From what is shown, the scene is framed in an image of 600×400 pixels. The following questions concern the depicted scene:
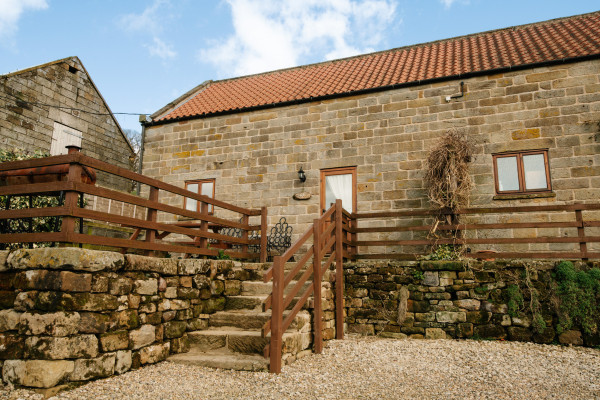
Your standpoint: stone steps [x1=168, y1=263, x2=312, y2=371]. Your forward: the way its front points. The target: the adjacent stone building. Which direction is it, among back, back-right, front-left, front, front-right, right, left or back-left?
right

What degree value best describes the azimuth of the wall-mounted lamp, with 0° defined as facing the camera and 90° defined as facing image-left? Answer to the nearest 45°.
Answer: approximately 45°

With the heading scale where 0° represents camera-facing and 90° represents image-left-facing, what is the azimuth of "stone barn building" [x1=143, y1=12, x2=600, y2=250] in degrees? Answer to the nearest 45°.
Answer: approximately 45°

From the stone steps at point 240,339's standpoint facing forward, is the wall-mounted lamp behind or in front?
behind

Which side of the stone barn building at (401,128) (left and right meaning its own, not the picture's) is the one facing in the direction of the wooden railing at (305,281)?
front

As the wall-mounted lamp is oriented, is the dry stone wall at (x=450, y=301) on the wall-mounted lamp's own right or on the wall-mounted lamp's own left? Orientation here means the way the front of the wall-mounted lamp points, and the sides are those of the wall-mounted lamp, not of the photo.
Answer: on the wall-mounted lamp's own left

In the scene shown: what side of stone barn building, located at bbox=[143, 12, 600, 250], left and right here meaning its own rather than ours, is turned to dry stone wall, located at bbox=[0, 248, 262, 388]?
front

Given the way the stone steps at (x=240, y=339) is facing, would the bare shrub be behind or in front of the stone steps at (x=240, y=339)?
behind

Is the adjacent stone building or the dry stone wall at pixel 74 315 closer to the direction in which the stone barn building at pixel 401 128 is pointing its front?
the dry stone wall

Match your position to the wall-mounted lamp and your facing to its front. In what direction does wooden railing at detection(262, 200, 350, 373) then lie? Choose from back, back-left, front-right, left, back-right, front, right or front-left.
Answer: front-left

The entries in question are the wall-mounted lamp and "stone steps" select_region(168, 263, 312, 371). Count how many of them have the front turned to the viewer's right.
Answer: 0

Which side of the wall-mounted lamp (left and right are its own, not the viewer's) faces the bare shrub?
left

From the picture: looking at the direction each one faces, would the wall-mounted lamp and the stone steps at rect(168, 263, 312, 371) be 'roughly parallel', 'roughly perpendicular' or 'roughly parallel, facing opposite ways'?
roughly parallel

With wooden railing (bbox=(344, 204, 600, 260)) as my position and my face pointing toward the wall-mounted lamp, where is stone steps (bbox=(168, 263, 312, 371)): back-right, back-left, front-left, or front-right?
front-left

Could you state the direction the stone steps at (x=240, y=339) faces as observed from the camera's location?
facing the viewer and to the left of the viewer

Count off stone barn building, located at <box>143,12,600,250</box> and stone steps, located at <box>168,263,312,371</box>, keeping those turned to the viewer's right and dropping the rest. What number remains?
0
